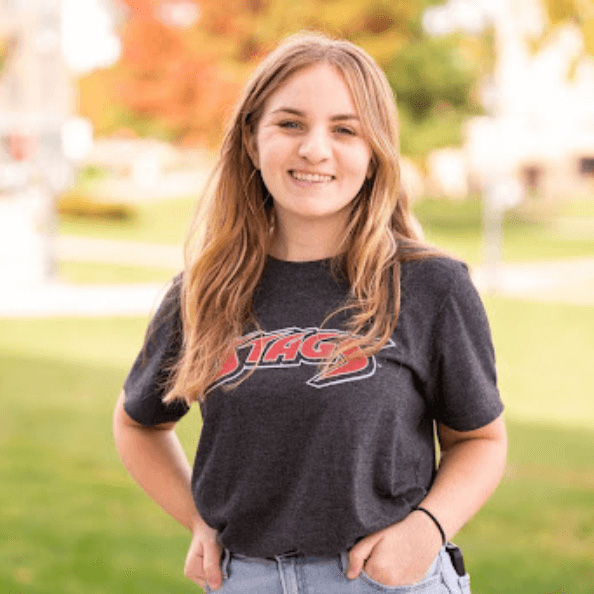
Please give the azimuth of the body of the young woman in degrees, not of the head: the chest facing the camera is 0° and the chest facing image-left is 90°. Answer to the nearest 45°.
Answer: approximately 0°

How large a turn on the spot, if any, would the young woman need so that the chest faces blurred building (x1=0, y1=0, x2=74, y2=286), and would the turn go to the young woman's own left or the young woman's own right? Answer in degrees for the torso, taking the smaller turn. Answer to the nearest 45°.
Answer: approximately 180°

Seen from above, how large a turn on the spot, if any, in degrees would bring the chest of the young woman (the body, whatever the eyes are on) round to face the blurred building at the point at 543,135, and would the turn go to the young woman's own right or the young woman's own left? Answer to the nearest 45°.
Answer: approximately 180°

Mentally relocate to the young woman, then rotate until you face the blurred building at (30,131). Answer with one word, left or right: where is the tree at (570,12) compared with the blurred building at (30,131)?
right

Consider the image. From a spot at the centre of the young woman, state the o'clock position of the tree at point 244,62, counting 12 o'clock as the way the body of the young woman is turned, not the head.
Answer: The tree is roughly at 6 o'clock from the young woman.
